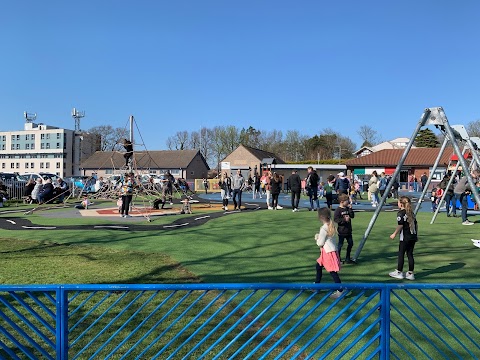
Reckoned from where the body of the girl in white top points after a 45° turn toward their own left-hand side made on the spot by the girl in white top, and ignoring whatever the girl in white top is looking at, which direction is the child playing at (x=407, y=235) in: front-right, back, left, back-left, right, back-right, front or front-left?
back

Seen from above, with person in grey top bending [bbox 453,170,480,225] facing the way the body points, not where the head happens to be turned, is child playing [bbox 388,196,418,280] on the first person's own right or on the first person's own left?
on the first person's own right
